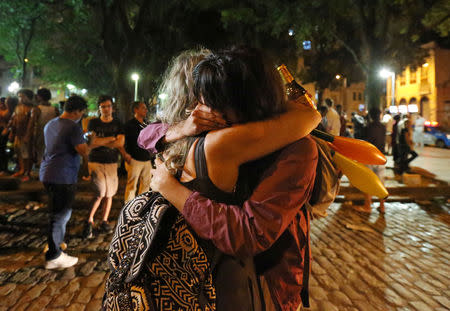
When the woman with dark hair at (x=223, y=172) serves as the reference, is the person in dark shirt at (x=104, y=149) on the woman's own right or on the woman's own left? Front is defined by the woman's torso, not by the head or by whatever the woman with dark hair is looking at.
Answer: on the woman's own left

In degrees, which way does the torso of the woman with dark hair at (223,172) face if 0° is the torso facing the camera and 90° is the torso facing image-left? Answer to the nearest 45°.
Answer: approximately 225°

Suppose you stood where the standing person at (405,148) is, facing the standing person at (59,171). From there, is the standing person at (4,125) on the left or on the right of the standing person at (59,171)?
right

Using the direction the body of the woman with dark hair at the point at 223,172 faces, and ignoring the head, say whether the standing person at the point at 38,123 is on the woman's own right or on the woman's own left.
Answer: on the woman's own left

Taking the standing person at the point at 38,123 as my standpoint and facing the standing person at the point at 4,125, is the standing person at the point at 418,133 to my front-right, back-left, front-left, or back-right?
back-right

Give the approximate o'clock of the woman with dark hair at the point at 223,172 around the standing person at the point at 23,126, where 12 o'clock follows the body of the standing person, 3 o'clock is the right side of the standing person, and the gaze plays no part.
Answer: The woman with dark hair is roughly at 9 o'clock from the standing person.

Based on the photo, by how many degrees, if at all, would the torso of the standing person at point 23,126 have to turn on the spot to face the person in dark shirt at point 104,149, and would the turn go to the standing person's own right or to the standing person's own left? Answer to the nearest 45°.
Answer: approximately 90° to the standing person's own left

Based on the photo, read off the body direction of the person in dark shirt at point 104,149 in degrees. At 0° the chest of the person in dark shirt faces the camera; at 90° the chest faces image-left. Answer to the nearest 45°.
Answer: approximately 0°

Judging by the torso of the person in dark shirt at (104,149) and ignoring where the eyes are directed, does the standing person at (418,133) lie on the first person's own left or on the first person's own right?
on the first person's own left

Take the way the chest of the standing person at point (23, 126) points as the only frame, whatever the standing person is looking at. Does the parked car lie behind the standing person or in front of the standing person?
behind
